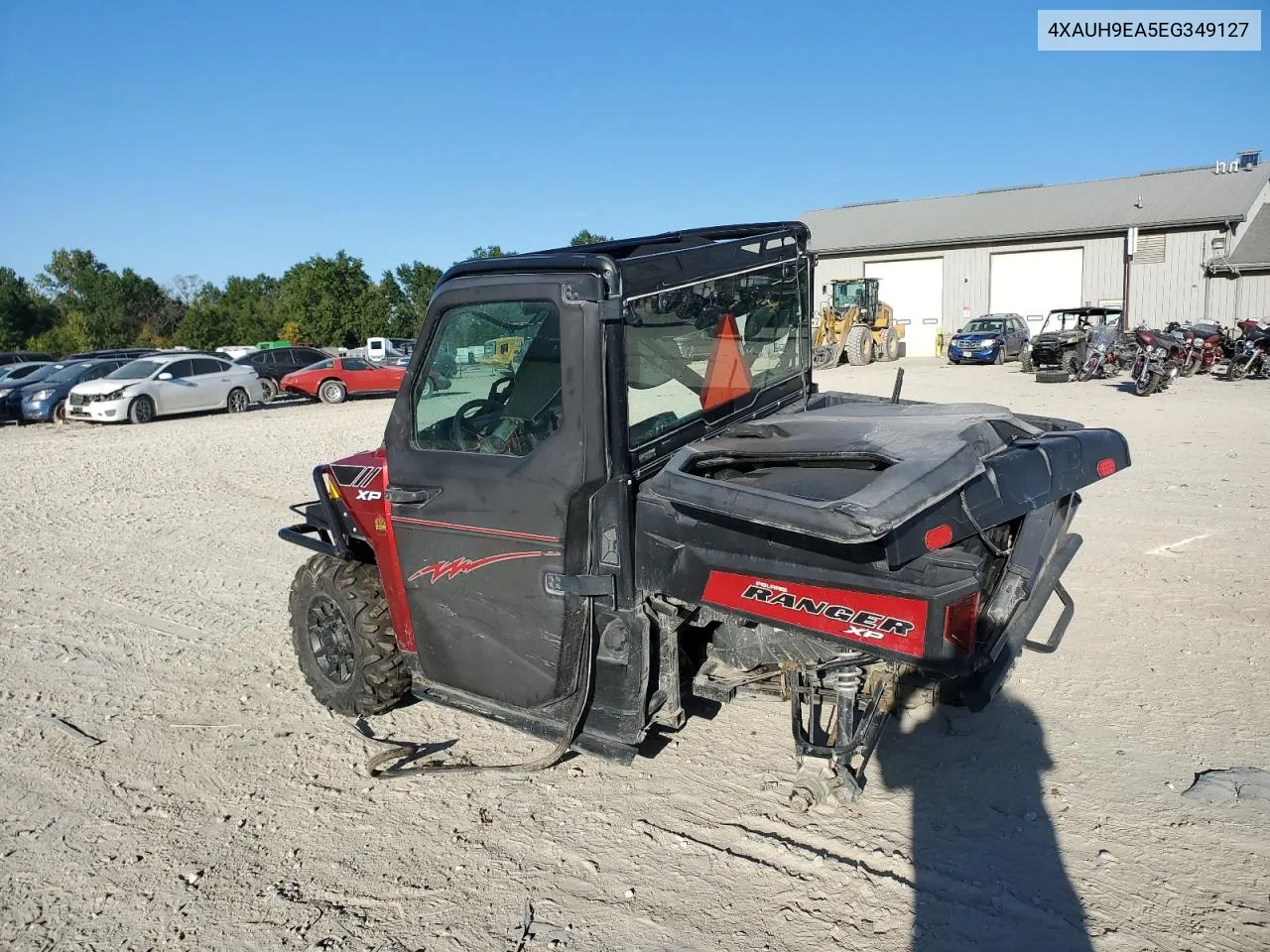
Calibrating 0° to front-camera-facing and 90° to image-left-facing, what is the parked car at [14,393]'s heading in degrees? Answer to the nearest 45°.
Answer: approximately 45°

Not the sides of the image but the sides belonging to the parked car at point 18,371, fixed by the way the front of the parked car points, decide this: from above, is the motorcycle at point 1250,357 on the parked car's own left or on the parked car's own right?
on the parked car's own left

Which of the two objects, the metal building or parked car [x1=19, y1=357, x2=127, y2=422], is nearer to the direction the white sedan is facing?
the parked car

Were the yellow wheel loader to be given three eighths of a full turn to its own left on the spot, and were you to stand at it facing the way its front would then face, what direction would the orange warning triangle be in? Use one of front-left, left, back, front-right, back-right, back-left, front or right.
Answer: right

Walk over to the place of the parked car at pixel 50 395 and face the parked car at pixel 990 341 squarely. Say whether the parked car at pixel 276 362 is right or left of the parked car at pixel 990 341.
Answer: left

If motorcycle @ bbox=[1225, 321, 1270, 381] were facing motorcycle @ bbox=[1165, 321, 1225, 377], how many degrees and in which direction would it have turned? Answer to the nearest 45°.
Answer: approximately 90° to its right

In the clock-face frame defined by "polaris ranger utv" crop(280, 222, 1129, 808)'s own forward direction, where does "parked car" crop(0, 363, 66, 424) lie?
The parked car is roughly at 12 o'clock from the polaris ranger utv.

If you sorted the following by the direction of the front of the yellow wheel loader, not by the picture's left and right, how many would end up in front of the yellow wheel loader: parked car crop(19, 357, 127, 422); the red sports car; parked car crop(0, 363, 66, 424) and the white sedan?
4

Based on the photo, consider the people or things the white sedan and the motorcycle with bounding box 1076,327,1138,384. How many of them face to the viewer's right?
0

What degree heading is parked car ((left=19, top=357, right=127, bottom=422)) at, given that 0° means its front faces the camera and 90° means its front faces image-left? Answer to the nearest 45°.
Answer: approximately 45°

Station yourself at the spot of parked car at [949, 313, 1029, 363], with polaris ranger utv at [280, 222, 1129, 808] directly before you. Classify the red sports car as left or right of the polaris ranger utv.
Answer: right

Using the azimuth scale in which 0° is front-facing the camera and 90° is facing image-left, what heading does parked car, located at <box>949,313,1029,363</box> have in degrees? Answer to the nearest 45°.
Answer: approximately 45°

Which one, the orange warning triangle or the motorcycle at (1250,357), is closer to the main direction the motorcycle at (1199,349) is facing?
the orange warning triangle
